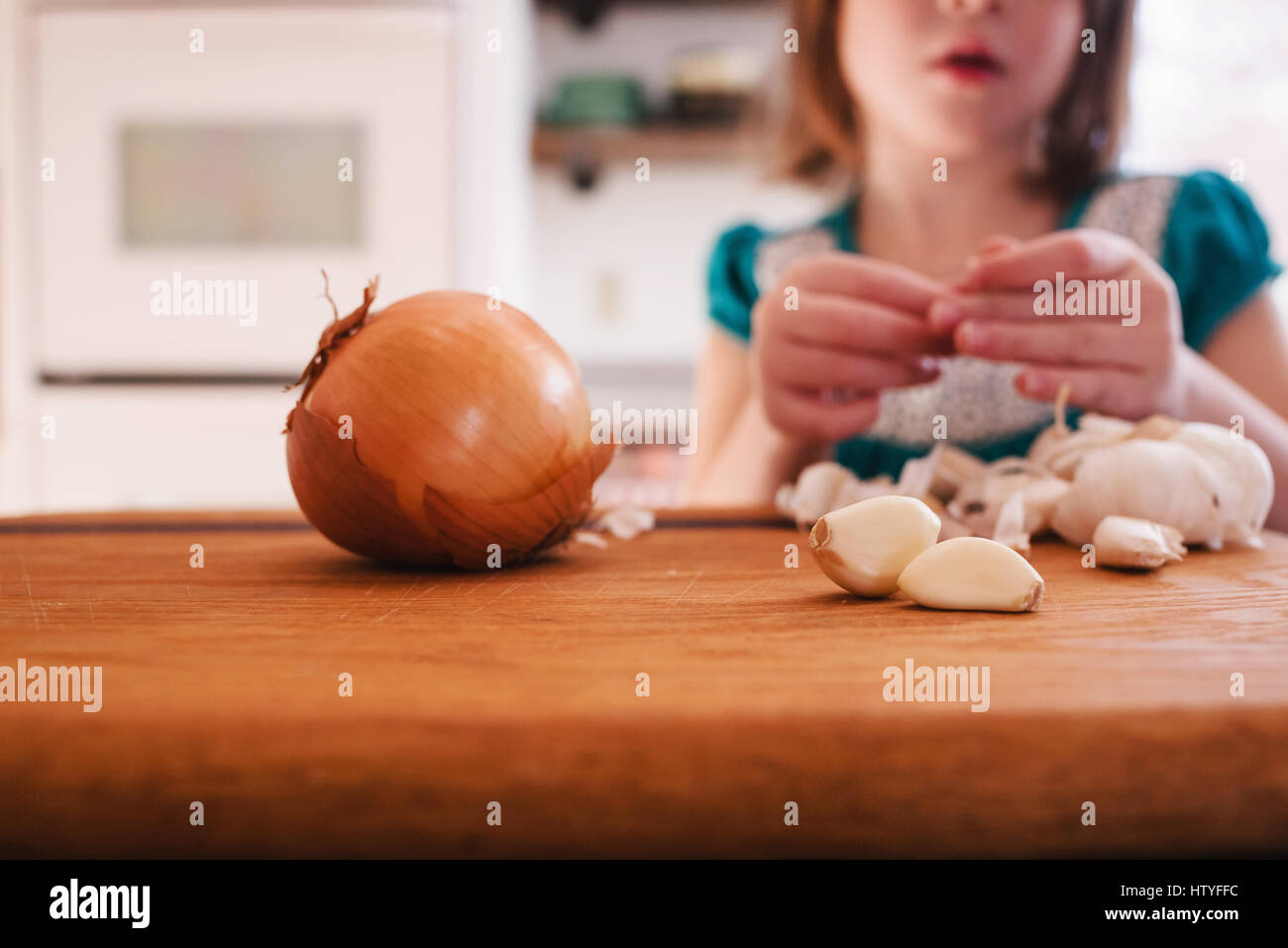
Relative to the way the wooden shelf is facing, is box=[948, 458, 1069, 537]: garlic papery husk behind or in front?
in front

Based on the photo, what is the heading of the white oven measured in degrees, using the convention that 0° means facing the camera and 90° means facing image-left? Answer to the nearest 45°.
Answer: approximately 0°

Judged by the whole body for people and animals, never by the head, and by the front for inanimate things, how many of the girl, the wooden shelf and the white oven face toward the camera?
3

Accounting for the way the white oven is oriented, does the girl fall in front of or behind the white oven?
in front

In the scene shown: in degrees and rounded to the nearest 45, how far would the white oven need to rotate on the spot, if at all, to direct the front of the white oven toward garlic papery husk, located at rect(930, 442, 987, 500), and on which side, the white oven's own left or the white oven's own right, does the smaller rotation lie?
0° — it already faces it

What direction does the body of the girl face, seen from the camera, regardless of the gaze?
toward the camera

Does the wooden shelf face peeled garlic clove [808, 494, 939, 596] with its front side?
yes

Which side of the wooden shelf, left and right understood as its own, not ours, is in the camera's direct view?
front

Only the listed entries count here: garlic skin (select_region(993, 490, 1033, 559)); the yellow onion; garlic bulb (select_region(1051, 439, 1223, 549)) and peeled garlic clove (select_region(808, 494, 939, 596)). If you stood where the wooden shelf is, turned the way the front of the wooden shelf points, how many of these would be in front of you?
4
